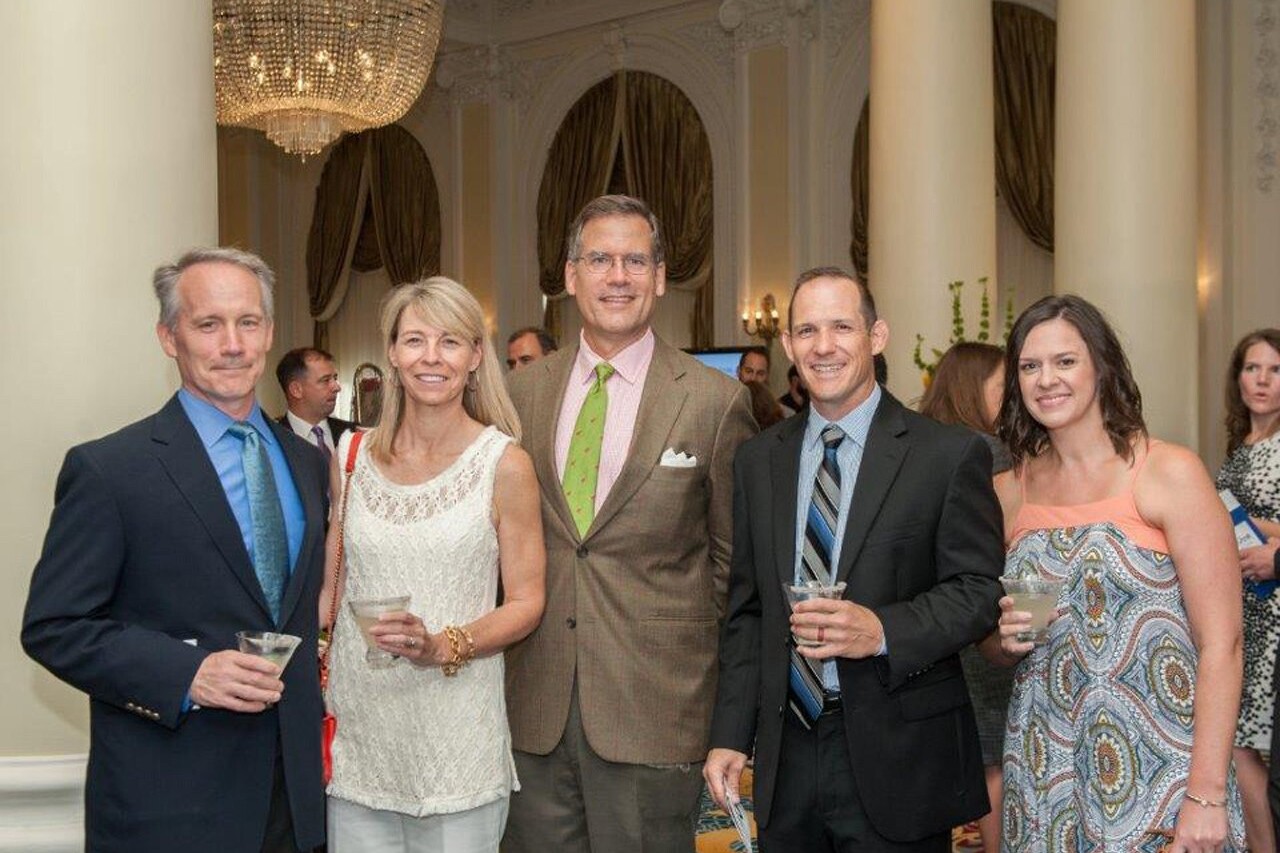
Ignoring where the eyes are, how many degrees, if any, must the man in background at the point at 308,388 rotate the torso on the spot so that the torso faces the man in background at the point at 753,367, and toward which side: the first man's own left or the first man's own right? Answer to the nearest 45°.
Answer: approximately 90° to the first man's own left

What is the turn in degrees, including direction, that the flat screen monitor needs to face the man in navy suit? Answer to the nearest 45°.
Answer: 0° — it already faces them

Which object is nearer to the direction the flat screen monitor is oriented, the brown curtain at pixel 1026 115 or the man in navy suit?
the man in navy suit

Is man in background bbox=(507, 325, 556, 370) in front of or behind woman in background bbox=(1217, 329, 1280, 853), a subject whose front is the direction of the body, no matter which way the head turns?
behind

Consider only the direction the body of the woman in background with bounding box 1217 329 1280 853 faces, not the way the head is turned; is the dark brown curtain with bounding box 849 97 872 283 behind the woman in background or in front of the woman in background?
behind

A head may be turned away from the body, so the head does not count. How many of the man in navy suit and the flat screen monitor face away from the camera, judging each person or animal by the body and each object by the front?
0

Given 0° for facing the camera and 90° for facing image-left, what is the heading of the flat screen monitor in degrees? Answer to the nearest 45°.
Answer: approximately 0°

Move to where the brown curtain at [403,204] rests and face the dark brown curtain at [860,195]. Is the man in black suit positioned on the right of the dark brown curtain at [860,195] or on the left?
right

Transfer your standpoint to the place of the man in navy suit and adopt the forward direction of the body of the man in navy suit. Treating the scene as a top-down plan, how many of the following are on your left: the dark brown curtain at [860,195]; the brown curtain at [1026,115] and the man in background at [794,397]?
3

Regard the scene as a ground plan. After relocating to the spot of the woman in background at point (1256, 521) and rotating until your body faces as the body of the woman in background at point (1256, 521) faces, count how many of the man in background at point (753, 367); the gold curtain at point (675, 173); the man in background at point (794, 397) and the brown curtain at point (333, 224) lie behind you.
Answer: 4
